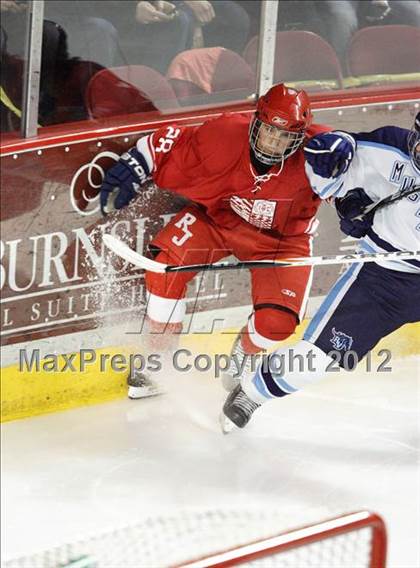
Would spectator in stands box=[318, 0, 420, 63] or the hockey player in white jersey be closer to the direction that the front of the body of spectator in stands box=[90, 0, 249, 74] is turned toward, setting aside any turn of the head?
the hockey player in white jersey

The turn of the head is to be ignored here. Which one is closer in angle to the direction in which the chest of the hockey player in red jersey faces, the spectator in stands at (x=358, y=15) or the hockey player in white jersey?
the hockey player in white jersey

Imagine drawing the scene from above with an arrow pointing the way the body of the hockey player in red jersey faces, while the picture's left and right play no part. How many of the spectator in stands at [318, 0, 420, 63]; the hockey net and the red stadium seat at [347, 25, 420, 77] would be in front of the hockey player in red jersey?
1

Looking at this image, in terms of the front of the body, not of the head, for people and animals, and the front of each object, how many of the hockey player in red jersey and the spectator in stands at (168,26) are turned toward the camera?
2

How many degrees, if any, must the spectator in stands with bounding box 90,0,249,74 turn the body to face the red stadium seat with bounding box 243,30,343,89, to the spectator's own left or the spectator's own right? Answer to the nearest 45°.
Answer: approximately 90° to the spectator's own left

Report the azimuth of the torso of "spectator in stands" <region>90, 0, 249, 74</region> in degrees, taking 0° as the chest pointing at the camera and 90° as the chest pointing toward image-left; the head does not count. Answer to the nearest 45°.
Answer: approximately 0°
